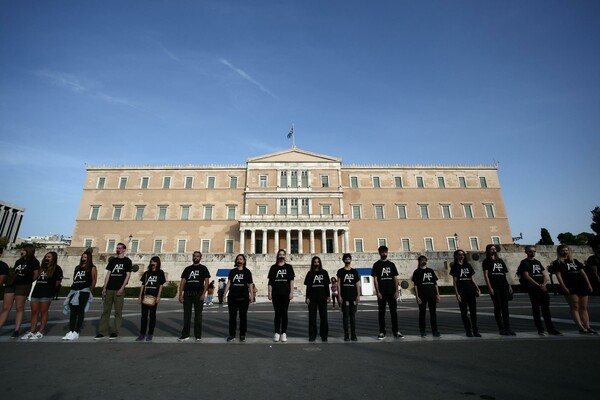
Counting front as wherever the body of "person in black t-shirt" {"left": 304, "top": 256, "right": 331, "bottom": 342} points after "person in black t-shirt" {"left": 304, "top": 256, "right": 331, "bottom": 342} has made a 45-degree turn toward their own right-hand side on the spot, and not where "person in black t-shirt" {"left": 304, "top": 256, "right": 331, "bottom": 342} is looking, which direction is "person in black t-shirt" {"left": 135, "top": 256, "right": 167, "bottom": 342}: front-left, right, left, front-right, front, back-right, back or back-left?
front-right

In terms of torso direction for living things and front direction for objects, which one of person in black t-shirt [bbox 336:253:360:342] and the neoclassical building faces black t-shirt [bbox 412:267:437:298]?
the neoclassical building

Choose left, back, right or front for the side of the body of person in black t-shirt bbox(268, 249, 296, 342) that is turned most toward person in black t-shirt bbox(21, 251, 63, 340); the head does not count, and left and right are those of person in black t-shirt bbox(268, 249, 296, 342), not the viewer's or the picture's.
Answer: right

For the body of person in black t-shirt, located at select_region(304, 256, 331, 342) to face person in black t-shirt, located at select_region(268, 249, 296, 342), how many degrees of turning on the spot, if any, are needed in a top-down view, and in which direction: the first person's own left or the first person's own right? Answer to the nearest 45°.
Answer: approximately 90° to the first person's own right

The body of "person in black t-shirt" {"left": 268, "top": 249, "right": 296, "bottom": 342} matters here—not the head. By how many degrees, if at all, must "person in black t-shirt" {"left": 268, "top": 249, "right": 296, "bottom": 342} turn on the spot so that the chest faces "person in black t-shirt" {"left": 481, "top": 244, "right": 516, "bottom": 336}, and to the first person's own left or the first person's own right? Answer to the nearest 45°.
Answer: approximately 90° to the first person's own left

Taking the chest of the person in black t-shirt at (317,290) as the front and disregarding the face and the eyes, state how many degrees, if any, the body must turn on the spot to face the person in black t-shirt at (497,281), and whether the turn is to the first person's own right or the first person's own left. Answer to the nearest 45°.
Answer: approximately 90° to the first person's own left

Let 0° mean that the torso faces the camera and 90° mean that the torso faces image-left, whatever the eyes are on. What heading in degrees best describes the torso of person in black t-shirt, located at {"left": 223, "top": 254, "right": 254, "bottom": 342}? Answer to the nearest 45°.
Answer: approximately 0°

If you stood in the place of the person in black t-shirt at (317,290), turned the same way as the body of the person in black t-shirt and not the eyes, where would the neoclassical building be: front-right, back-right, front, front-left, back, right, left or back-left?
back

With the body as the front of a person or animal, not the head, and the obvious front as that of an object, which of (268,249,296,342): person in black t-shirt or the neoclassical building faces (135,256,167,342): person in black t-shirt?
the neoclassical building

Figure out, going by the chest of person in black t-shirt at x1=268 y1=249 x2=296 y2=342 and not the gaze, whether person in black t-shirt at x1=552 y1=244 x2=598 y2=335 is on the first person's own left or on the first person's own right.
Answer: on the first person's own left

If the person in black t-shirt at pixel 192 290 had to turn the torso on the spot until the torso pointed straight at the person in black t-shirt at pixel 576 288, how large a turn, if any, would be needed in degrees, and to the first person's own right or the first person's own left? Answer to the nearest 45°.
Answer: approximately 90° to the first person's own left
